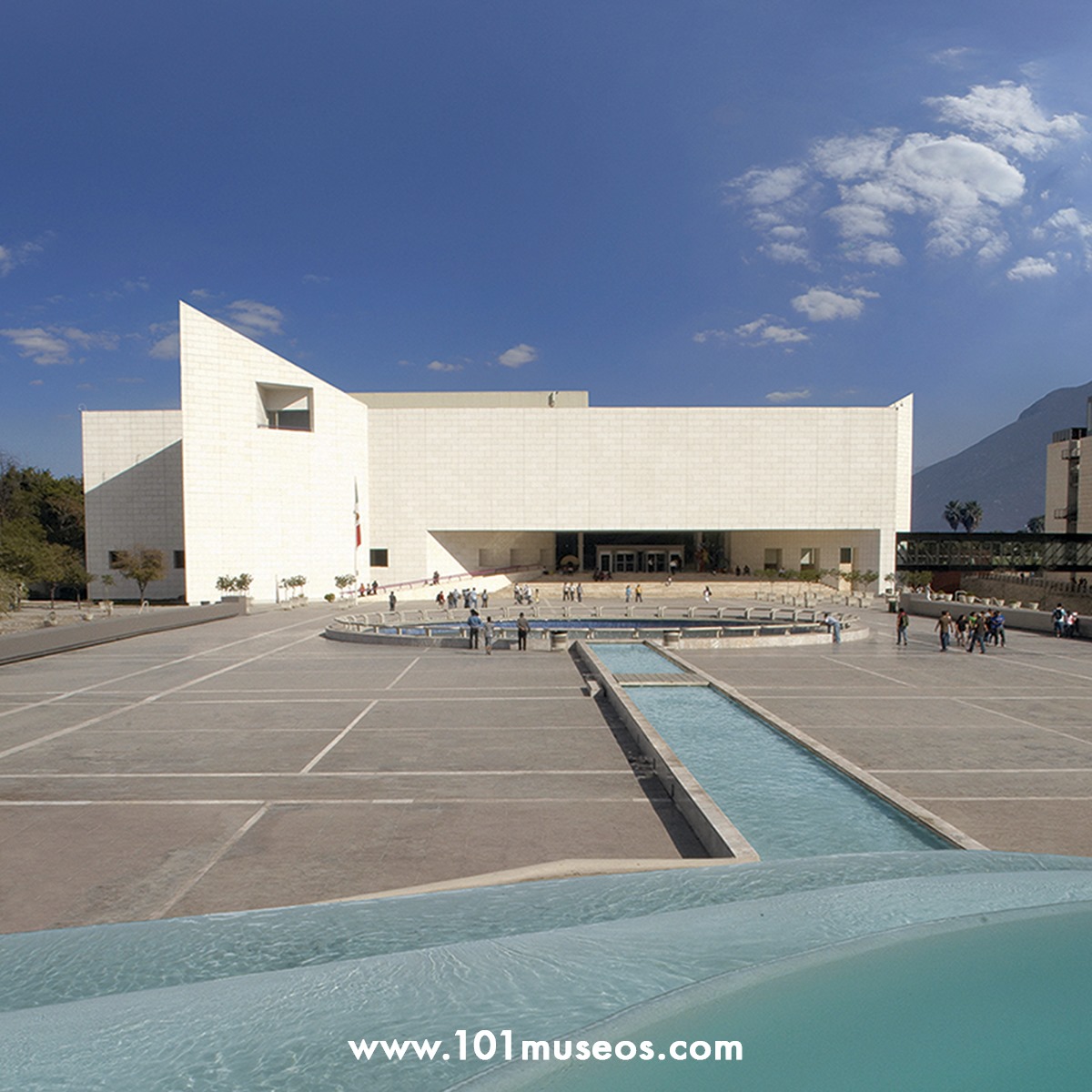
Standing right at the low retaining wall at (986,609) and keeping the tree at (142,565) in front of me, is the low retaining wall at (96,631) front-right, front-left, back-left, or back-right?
front-left

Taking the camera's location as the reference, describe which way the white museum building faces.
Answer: facing the viewer

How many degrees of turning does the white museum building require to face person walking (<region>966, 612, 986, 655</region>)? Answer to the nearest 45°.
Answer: approximately 45° to its left

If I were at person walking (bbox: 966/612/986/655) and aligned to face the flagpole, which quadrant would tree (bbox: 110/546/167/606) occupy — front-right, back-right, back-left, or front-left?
front-left

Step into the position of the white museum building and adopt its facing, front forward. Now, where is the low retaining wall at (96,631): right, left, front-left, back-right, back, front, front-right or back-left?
front

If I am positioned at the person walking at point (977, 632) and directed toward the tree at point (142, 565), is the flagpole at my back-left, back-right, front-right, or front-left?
front-right

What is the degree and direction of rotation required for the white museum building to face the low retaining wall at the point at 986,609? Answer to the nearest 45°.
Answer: approximately 45° to its left
